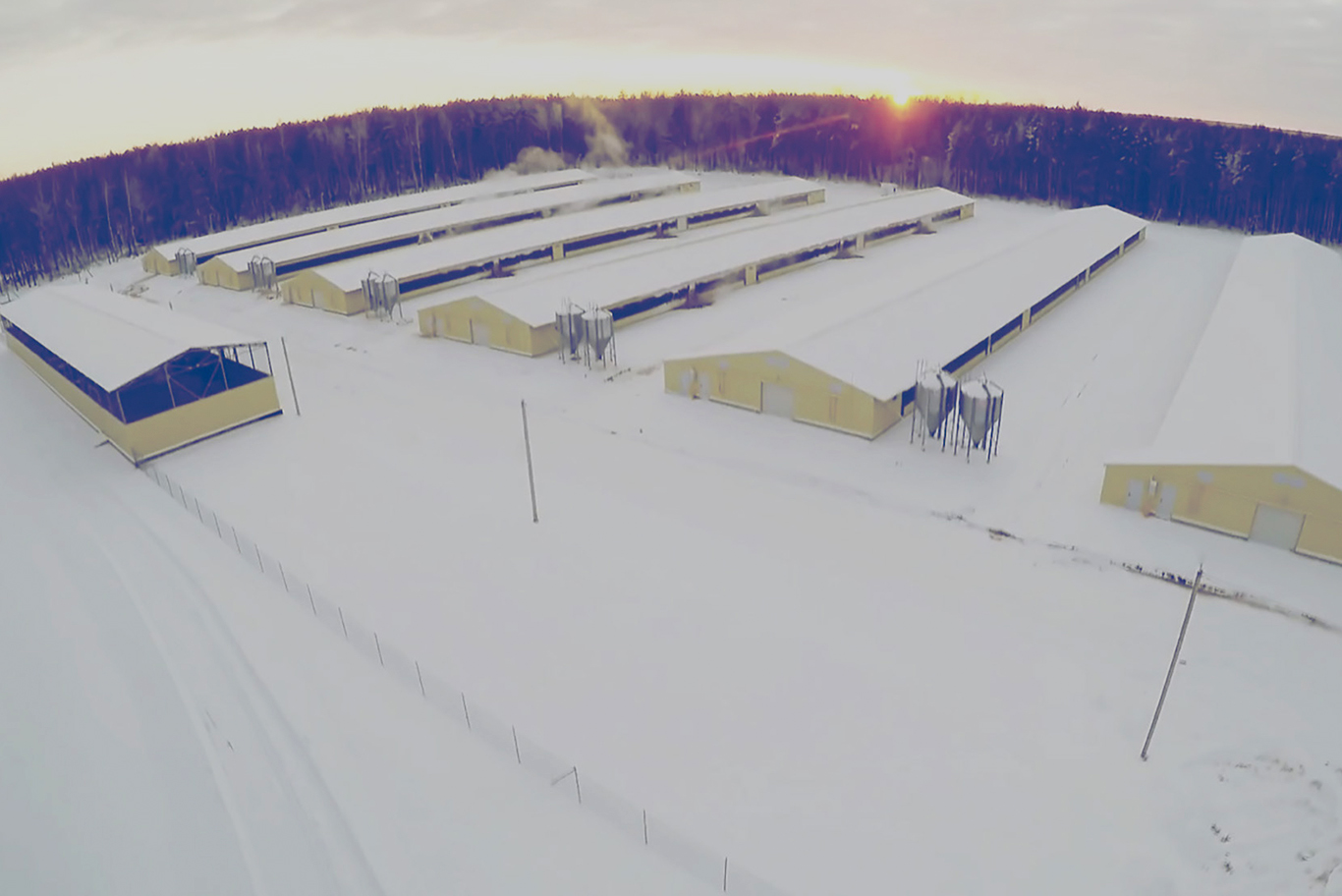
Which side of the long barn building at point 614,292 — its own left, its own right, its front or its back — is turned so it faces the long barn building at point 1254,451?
left

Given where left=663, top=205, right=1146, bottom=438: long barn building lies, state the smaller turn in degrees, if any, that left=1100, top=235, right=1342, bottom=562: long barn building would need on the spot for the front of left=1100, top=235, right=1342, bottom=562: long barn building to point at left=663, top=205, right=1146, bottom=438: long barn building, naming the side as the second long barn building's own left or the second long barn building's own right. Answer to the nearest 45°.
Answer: approximately 90° to the second long barn building's own right

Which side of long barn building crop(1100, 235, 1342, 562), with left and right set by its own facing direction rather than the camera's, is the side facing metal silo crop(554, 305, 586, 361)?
right

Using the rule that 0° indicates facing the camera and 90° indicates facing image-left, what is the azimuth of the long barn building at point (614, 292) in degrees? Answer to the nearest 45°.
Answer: approximately 45°

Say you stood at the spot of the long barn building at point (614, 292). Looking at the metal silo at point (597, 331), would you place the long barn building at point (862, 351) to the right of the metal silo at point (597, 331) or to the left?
left

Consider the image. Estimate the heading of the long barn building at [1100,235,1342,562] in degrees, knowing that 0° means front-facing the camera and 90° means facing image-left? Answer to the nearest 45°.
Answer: approximately 0°
